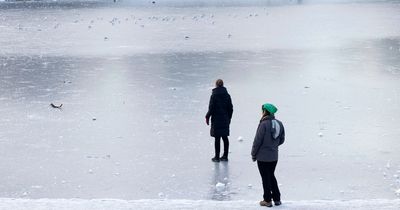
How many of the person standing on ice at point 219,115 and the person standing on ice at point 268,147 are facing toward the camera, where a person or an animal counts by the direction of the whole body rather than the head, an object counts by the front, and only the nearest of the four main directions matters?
0

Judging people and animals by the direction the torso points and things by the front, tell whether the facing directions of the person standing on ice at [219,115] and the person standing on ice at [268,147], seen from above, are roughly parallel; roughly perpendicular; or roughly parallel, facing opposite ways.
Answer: roughly parallel

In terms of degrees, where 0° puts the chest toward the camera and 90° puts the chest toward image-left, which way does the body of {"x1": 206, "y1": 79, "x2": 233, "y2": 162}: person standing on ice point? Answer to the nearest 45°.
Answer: approximately 135°

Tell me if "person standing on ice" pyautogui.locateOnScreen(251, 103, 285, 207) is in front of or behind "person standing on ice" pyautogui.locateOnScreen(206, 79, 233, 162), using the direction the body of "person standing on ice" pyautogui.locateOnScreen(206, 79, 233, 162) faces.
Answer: behind

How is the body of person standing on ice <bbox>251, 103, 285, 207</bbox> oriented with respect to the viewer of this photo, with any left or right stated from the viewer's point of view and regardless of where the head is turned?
facing away from the viewer and to the left of the viewer

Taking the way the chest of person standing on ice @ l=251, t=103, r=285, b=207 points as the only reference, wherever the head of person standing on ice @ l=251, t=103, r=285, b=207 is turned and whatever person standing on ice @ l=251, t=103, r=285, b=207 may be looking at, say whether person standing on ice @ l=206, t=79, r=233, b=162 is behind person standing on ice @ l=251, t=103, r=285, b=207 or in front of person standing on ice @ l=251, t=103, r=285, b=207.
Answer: in front
